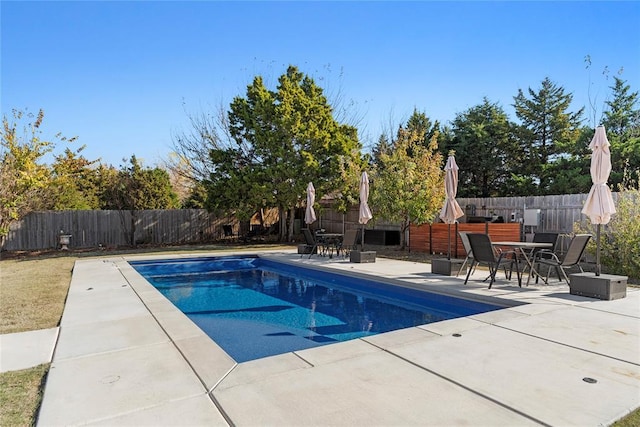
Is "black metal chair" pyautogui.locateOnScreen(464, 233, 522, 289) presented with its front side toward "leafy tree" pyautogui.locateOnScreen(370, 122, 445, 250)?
no

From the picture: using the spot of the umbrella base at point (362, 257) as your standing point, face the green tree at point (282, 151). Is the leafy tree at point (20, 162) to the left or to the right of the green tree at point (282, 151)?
left

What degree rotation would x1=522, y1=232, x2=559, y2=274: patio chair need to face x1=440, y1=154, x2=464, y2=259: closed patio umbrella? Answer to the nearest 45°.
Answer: approximately 45° to its right

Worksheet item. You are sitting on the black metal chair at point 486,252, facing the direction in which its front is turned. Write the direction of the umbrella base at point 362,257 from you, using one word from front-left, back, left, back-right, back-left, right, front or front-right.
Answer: left

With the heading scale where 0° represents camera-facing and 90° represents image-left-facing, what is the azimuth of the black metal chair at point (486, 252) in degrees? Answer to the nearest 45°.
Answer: approximately 225°

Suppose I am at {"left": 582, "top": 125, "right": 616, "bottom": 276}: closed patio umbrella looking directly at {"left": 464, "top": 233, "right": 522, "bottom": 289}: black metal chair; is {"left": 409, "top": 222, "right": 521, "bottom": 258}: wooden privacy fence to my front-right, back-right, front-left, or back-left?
front-right

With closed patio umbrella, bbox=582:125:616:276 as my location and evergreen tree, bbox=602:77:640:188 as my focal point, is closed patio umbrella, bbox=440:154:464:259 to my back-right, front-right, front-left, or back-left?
front-left

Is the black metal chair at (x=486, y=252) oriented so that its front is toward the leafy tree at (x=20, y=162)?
no

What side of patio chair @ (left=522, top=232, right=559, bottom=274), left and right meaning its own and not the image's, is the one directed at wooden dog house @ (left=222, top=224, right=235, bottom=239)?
right

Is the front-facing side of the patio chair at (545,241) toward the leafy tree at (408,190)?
no

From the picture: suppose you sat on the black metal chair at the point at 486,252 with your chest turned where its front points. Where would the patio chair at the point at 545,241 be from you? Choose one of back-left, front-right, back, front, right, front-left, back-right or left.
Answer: front

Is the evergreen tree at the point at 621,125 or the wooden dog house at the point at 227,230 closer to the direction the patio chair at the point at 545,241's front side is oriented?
the wooden dog house

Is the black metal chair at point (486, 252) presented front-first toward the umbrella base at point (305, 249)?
no

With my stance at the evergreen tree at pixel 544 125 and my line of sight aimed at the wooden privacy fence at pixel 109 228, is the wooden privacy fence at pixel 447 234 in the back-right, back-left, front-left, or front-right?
front-left

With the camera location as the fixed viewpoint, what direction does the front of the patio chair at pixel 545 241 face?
facing the viewer and to the left of the viewer

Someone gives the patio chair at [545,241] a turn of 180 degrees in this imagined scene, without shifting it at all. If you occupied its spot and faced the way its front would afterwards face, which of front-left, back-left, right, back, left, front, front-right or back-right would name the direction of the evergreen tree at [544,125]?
front-left
